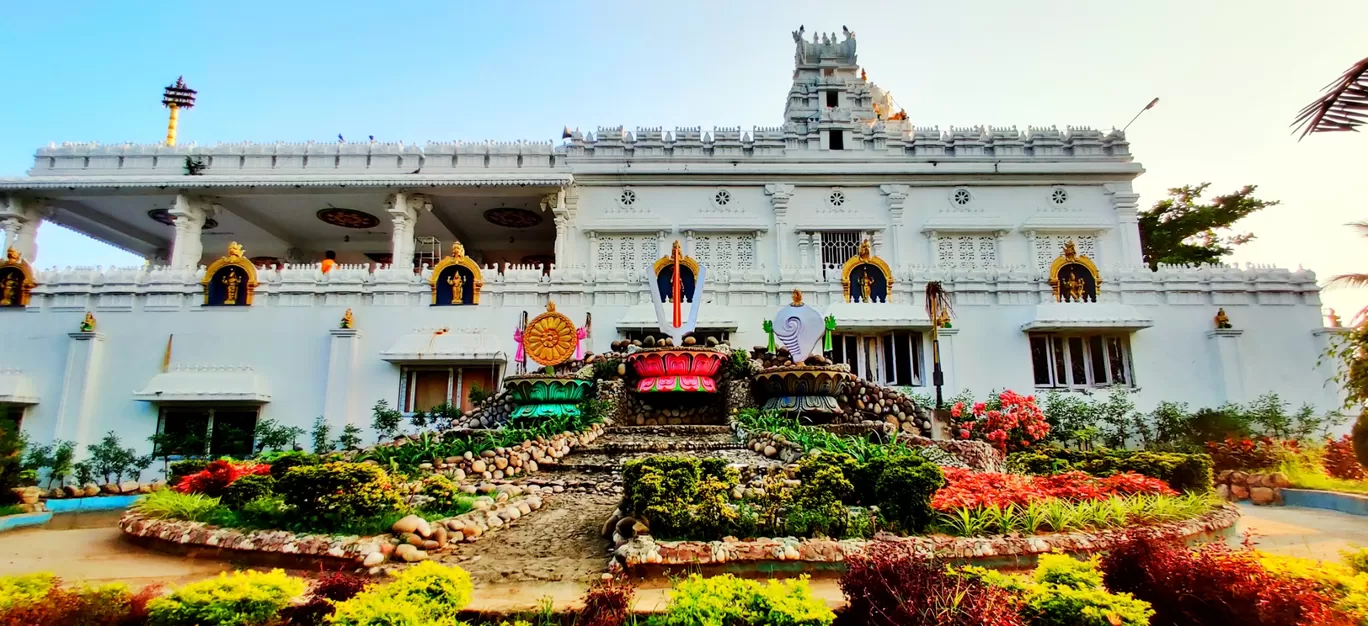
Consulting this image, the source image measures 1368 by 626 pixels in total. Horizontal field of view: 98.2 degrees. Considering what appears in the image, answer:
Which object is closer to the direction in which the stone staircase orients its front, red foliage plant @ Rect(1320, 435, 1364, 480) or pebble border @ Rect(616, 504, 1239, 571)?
the pebble border

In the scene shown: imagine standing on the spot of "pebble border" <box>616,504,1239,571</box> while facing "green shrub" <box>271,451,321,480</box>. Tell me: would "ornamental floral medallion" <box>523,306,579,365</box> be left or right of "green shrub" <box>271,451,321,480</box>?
right

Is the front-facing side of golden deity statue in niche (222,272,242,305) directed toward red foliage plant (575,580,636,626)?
yes

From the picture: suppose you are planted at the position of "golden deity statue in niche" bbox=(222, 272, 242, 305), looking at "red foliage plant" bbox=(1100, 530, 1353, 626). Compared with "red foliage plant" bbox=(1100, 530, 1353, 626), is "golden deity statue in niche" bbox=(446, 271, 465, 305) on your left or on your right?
left

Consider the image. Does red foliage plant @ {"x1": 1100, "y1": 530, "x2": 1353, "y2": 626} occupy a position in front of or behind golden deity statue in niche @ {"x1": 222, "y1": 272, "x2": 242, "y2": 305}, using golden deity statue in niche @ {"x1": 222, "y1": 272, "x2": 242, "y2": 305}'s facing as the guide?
in front

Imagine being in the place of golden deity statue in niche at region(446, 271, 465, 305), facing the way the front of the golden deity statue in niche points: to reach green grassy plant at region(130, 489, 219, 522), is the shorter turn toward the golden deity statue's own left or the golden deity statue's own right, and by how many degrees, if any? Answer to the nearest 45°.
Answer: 0° — it already faces it

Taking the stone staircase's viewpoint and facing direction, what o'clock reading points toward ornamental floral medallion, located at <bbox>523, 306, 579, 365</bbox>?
The ornamental floral medallion is roughly at 5 o'clock from the stone staircase.

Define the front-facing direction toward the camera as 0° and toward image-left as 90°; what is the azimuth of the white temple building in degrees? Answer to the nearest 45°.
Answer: approximately 0°

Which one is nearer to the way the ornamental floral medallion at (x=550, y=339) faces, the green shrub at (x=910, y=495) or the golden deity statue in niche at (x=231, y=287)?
the green shrub

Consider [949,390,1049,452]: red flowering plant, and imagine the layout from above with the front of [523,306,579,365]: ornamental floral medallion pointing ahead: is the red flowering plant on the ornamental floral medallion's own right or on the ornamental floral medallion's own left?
on the ornamental floral medallion's own left

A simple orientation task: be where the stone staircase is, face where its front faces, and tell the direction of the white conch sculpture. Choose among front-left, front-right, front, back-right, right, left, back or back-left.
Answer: back-left

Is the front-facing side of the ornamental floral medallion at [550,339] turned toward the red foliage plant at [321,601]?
yes

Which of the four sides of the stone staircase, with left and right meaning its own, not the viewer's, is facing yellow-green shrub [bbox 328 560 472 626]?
front
